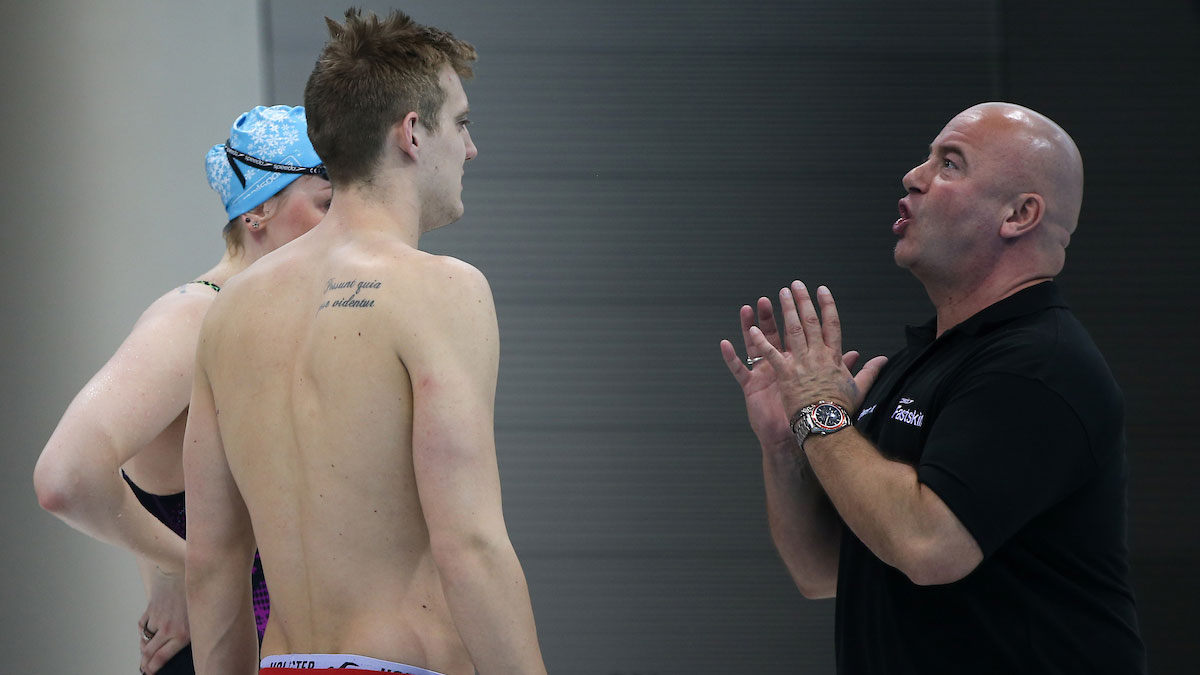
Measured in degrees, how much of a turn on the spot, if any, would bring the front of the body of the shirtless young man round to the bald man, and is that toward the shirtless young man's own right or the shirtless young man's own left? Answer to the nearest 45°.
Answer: approximately 45° to the shirtless young man's own right

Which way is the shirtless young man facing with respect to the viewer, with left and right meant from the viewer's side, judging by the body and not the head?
facing away from the viewer and to the right of the viewer

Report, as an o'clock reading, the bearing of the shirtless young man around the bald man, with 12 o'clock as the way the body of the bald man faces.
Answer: The shirtless young man is roughly at 11 o'clock from the bald man.

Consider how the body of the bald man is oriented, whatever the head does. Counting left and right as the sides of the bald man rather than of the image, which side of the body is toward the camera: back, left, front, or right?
left

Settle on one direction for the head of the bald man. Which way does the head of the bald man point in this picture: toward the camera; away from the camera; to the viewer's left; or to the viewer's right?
to the viewer's left

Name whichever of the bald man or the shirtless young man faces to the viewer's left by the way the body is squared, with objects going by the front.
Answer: the bald man

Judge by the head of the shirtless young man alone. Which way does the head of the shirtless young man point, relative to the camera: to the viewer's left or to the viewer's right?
to the viewer's right

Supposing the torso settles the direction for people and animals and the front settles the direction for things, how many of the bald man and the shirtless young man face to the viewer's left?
1

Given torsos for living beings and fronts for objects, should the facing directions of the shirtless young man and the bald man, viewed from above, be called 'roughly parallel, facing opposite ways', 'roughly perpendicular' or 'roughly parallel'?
roughly perpendicular
